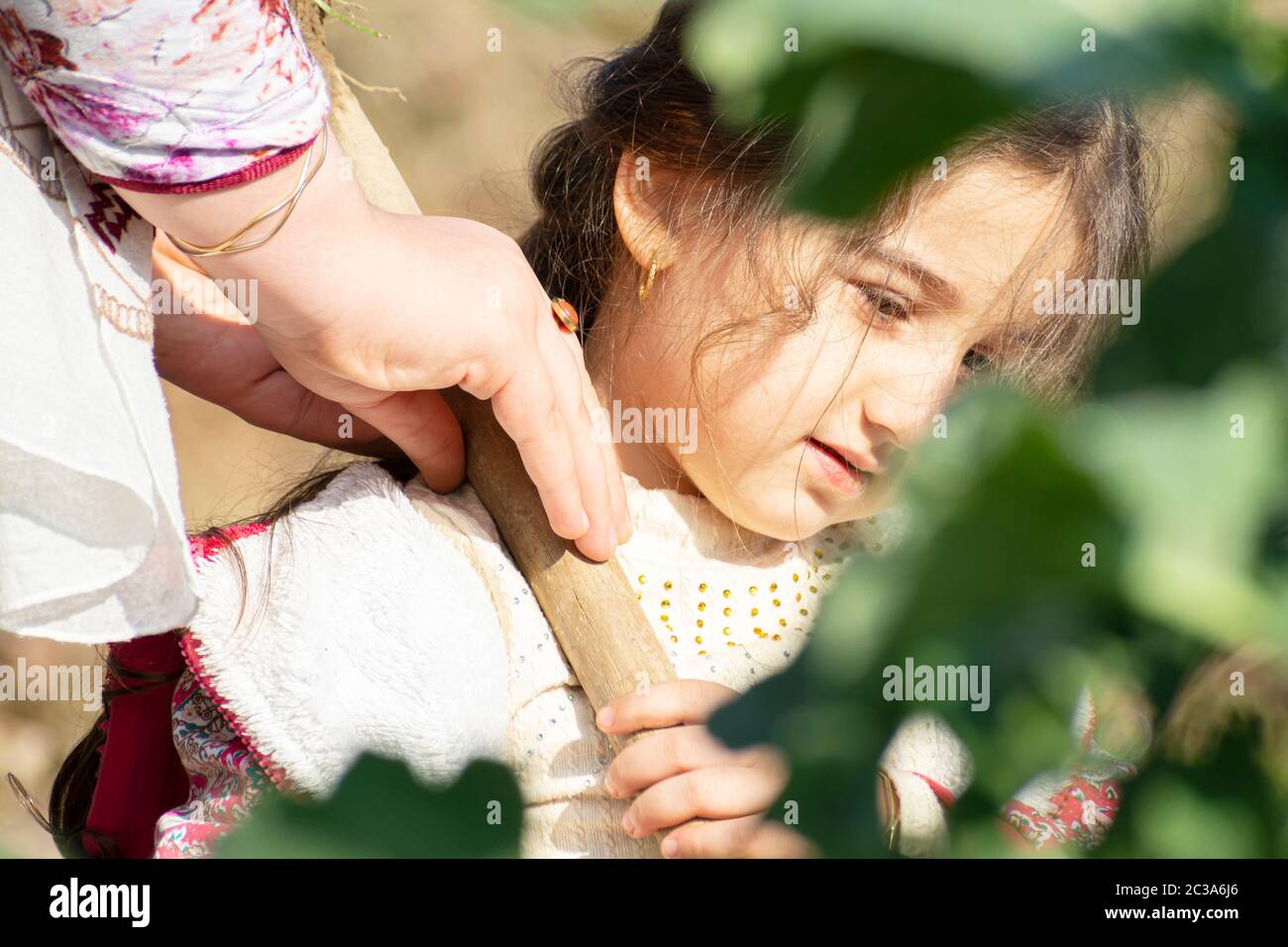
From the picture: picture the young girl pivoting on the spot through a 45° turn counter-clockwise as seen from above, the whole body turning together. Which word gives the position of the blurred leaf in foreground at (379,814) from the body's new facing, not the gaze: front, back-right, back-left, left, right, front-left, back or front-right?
right

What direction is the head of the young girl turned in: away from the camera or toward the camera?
toward the camera

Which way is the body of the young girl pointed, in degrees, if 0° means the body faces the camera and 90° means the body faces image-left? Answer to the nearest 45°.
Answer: approximately 315°
